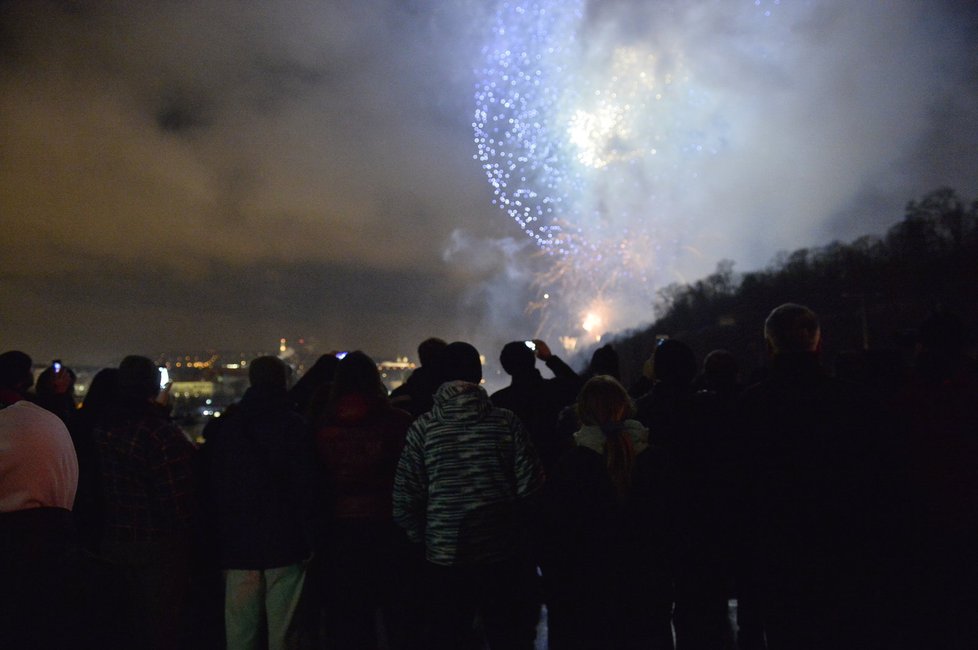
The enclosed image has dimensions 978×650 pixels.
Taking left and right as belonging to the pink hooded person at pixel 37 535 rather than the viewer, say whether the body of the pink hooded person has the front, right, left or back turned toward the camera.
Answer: back

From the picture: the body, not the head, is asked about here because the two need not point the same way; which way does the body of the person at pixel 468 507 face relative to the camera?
away from the camera

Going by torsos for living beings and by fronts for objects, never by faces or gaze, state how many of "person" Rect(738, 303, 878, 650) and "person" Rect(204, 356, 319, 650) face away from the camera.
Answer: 2

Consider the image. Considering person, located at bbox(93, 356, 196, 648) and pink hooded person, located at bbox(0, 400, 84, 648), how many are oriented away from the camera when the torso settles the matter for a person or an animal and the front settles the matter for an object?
2

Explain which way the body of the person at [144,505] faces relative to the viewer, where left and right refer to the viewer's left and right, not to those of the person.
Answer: facing away from the viewer

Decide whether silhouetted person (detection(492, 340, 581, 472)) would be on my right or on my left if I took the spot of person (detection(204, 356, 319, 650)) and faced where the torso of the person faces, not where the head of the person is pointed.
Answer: on my right

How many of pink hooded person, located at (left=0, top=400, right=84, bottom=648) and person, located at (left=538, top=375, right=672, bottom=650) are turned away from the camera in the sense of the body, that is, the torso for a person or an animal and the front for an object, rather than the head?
2

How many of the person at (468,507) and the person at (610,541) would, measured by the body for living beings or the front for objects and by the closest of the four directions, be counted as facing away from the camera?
2

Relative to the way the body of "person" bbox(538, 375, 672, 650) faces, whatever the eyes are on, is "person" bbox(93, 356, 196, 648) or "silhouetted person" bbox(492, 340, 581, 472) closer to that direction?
the silhouetted person

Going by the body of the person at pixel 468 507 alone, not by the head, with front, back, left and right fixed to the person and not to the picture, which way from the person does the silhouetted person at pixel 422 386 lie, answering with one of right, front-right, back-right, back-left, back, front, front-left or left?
front

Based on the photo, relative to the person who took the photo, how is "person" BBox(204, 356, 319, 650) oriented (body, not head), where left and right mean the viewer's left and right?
facing away from the viewer

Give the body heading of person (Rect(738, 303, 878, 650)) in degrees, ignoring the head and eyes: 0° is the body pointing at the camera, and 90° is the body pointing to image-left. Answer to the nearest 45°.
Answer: approximately 180°
